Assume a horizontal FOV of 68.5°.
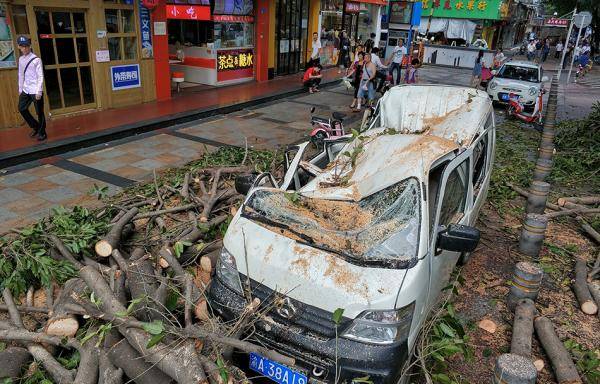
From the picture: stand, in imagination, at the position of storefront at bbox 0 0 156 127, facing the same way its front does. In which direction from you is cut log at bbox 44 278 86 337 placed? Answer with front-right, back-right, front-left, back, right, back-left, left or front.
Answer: front-right

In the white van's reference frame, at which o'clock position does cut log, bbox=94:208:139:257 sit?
The cut log is roughly at 2 o'clock from the white van.

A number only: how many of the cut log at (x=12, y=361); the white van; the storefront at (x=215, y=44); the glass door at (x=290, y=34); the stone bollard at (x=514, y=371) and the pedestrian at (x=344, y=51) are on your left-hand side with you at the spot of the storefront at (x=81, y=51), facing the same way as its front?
3

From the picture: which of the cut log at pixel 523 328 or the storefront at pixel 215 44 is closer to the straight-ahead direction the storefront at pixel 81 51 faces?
the cut log

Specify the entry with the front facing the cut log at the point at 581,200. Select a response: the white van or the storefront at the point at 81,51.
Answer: the storefront

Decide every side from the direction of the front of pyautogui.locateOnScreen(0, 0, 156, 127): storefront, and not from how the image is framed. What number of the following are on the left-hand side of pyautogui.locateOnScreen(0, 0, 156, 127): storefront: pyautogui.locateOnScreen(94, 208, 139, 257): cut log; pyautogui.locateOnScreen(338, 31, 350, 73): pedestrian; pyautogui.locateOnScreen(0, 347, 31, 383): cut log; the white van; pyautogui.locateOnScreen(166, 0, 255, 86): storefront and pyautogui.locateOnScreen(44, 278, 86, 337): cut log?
2

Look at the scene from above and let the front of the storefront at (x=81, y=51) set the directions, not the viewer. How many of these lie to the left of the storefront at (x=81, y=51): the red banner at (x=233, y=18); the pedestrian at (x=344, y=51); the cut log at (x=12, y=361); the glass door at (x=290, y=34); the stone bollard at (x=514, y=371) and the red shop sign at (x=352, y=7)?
4

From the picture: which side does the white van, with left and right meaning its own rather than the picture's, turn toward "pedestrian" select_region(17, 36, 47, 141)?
right

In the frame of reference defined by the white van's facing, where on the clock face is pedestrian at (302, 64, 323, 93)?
The pedestrian is roughly at 4 o'clock from the white van.

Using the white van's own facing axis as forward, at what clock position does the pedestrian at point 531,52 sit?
The pedestrian is roughly at 5 o'clock from the white van.

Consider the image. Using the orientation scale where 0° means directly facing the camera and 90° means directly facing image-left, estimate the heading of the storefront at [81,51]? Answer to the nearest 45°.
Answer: approximately 315°

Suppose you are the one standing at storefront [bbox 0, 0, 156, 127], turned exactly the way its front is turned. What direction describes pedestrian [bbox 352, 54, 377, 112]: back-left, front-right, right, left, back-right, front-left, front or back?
front-left

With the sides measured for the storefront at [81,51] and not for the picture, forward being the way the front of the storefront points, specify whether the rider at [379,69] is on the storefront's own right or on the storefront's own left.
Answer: on the storefront's own left

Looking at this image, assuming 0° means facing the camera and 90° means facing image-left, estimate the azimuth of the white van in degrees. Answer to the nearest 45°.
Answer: approximately 45°

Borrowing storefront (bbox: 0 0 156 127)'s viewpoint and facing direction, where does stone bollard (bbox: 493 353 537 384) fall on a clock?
The stone bollard is roughly at 1 o'clock from the storefront.

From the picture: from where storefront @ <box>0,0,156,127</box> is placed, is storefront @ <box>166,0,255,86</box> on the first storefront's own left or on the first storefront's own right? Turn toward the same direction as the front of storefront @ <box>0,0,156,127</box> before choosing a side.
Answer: on the first storefront's own left
